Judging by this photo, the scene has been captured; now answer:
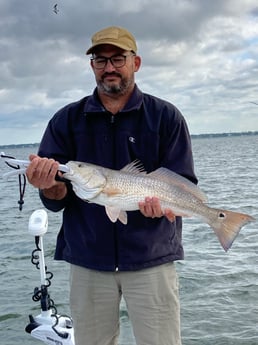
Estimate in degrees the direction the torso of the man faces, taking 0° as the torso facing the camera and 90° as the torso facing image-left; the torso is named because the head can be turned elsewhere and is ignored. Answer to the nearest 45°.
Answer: approximately 0°
